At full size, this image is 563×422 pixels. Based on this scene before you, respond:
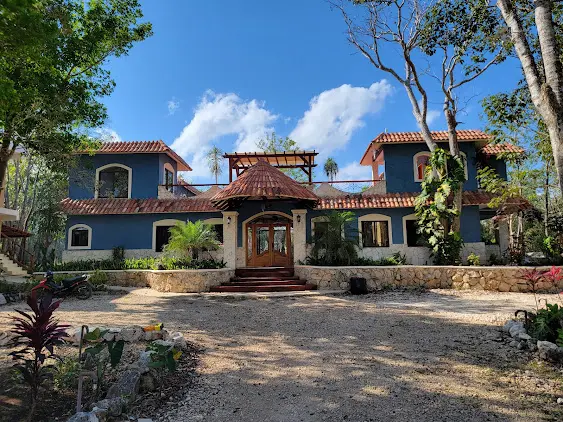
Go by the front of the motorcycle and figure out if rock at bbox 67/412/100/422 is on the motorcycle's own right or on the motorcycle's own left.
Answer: on the motorcycle's own left

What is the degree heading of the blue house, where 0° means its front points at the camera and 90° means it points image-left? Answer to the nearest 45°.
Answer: approximately 0°

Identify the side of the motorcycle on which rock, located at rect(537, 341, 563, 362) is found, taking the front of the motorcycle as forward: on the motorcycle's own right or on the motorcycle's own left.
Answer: on the motorcycle's own left

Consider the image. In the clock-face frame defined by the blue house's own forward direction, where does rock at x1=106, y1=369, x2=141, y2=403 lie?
The rock is roughly at 12 o'clock from the blue house.

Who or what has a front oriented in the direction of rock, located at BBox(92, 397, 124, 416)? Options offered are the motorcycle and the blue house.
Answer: the blue house

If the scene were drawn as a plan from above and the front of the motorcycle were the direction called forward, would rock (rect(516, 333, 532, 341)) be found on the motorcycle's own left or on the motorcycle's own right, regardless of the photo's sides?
on the motorcycle's own left

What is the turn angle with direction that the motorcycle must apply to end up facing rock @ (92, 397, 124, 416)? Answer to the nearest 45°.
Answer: approximately 90° to its left

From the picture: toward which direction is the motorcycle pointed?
to the viewer's left

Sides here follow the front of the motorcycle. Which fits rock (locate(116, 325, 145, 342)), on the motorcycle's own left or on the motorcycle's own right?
on the motorcycle's own left

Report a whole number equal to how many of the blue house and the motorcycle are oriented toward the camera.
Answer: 1
